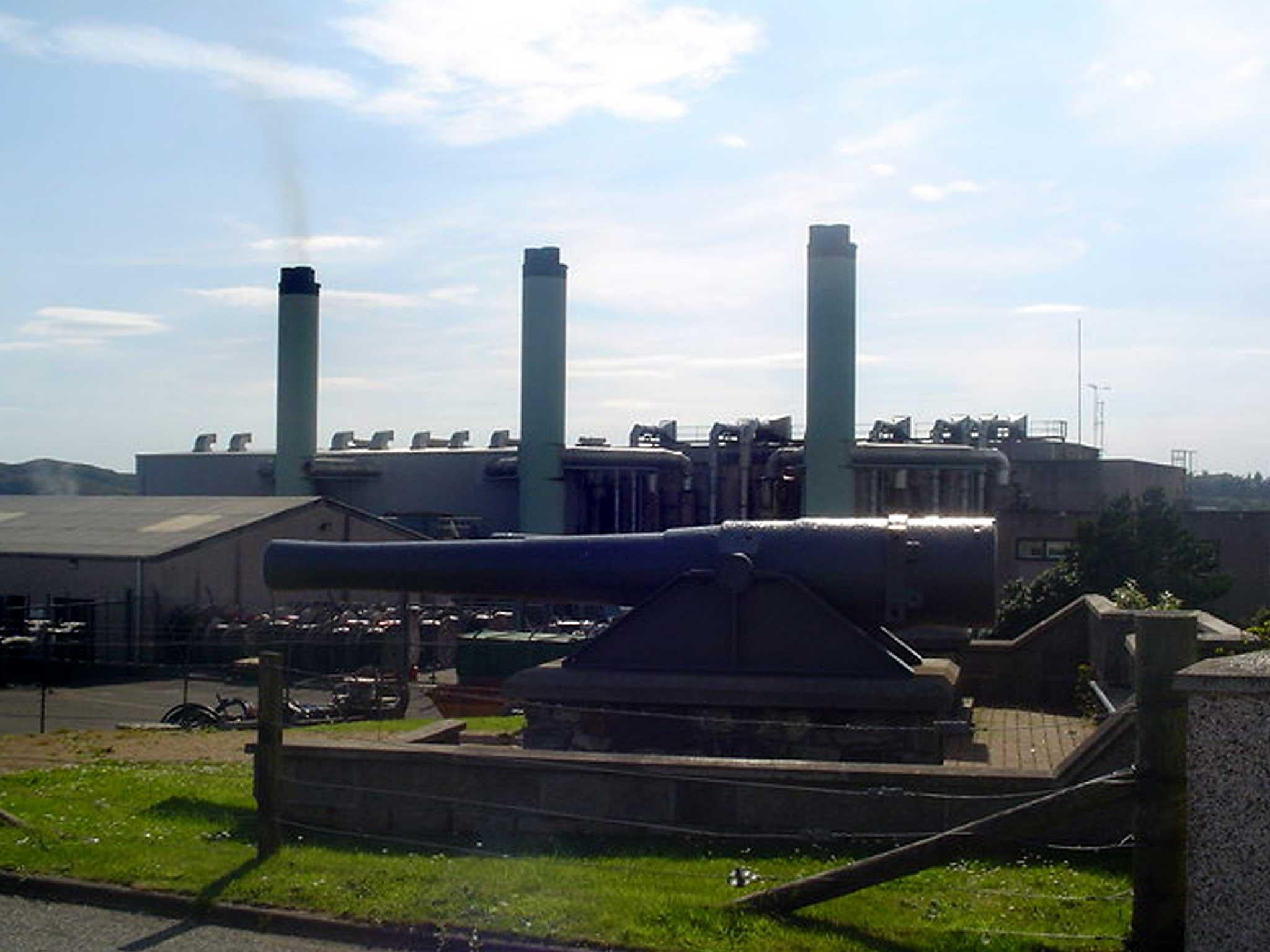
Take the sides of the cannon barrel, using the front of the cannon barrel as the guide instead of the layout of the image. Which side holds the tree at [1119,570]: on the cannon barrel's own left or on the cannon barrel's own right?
on the cannon barrel's own right

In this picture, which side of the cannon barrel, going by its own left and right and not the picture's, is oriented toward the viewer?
left

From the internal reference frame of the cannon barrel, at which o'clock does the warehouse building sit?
The warehouse building is roughly at 2 o'clock from the cannon barrel.

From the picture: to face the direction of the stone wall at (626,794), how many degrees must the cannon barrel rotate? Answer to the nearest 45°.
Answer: approximately 90° to its left

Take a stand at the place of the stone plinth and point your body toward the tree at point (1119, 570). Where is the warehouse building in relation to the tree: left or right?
left

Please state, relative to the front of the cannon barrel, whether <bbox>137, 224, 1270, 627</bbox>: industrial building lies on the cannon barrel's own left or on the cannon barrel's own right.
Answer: on the cannon barrel's own right
